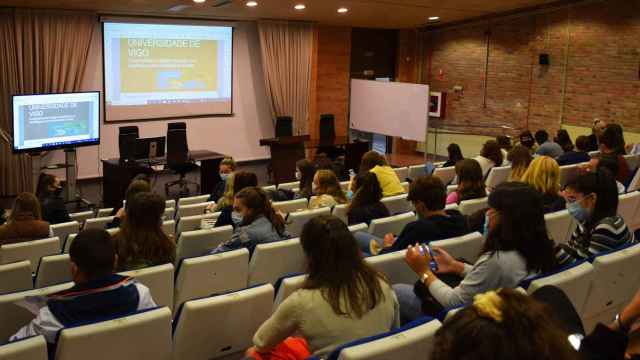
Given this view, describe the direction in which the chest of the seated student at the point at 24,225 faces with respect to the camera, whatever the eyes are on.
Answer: away from the camera

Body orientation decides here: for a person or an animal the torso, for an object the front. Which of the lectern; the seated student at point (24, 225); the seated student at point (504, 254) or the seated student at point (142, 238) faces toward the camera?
the lectern

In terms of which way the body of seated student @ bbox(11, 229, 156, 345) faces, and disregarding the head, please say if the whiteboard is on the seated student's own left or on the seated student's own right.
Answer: on the seated student's own right

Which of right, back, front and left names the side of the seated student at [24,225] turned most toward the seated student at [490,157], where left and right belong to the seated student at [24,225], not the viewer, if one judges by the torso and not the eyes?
right

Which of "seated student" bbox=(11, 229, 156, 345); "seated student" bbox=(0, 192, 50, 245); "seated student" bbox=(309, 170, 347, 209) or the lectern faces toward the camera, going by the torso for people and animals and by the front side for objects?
the lectern

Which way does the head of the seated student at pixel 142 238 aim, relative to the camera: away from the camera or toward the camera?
away from the camera

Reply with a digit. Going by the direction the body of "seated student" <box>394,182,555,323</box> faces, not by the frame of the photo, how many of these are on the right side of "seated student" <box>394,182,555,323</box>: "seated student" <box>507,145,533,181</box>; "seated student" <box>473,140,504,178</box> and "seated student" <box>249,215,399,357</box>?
2

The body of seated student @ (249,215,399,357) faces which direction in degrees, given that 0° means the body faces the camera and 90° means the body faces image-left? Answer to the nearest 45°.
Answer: approximately 135°

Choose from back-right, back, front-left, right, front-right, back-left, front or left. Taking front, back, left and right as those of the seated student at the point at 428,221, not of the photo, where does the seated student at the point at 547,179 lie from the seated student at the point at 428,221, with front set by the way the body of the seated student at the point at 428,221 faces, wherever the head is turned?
right

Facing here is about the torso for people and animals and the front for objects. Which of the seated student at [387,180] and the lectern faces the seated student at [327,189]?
the lectern

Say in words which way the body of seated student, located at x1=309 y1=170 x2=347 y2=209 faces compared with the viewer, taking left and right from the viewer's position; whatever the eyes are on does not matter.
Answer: facing away from the viewer and to the left of the viewer

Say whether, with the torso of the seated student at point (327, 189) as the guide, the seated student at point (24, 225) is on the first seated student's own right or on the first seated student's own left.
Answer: on the first seated student's own left

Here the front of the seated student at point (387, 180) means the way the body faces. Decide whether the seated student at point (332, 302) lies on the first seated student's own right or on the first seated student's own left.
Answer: on the first seated student's own left

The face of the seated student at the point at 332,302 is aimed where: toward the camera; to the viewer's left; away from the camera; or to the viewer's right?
away from the camera

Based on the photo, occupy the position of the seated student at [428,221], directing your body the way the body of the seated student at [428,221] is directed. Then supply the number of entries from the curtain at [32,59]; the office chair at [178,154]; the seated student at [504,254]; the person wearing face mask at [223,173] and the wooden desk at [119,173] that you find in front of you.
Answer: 4
